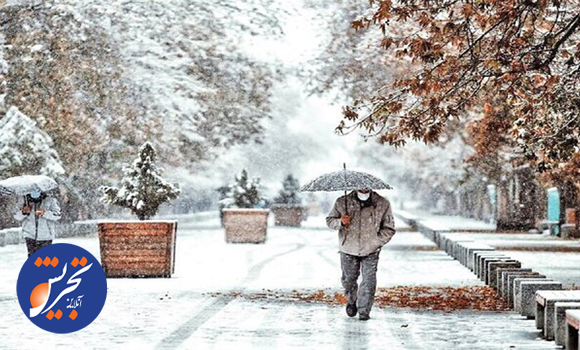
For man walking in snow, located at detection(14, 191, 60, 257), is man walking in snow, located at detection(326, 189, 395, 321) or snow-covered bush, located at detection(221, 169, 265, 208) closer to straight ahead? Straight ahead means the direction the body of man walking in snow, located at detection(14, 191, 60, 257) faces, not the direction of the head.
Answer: the man walking in snow

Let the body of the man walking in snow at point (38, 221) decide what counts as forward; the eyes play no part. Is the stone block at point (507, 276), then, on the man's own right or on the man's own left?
on the man's own left

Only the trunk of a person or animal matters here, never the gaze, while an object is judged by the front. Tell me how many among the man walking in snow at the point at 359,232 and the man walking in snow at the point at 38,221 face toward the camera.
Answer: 2

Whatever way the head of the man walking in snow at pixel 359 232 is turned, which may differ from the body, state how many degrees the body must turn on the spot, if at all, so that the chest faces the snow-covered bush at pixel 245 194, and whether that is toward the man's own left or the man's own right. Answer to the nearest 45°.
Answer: approximately 180°

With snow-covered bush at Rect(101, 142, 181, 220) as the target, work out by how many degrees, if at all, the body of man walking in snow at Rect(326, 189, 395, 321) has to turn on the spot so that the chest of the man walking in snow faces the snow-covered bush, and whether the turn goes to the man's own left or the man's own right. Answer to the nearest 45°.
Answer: approximately 135° to the man's own right

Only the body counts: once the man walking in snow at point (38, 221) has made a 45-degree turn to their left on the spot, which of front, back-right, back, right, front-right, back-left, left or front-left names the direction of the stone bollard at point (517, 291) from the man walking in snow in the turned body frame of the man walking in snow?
front

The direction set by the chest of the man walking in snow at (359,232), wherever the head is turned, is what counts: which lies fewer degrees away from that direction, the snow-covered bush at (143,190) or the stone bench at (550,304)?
the stone bench

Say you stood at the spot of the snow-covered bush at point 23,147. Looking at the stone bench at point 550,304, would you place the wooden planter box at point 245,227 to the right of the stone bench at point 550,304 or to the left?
left

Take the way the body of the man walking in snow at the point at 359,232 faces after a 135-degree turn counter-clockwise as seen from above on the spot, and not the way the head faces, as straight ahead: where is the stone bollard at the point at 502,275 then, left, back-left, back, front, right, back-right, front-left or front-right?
front

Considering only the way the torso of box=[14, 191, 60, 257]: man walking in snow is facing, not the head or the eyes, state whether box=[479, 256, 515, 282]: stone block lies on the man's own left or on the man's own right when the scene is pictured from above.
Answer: on the man's own left

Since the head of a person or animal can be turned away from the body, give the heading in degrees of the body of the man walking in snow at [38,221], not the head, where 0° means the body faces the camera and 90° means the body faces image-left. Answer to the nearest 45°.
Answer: approximately 0°

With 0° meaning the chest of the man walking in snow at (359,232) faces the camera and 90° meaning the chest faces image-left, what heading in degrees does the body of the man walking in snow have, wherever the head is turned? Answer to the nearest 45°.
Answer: approximately 0°

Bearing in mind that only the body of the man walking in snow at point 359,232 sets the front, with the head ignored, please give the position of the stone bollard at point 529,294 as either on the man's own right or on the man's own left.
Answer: on the man's own left

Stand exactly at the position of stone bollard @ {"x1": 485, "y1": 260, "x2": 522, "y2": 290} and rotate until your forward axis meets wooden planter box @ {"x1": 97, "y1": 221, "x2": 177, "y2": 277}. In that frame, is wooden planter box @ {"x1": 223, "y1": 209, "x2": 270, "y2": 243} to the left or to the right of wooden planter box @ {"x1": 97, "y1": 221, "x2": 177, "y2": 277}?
right
